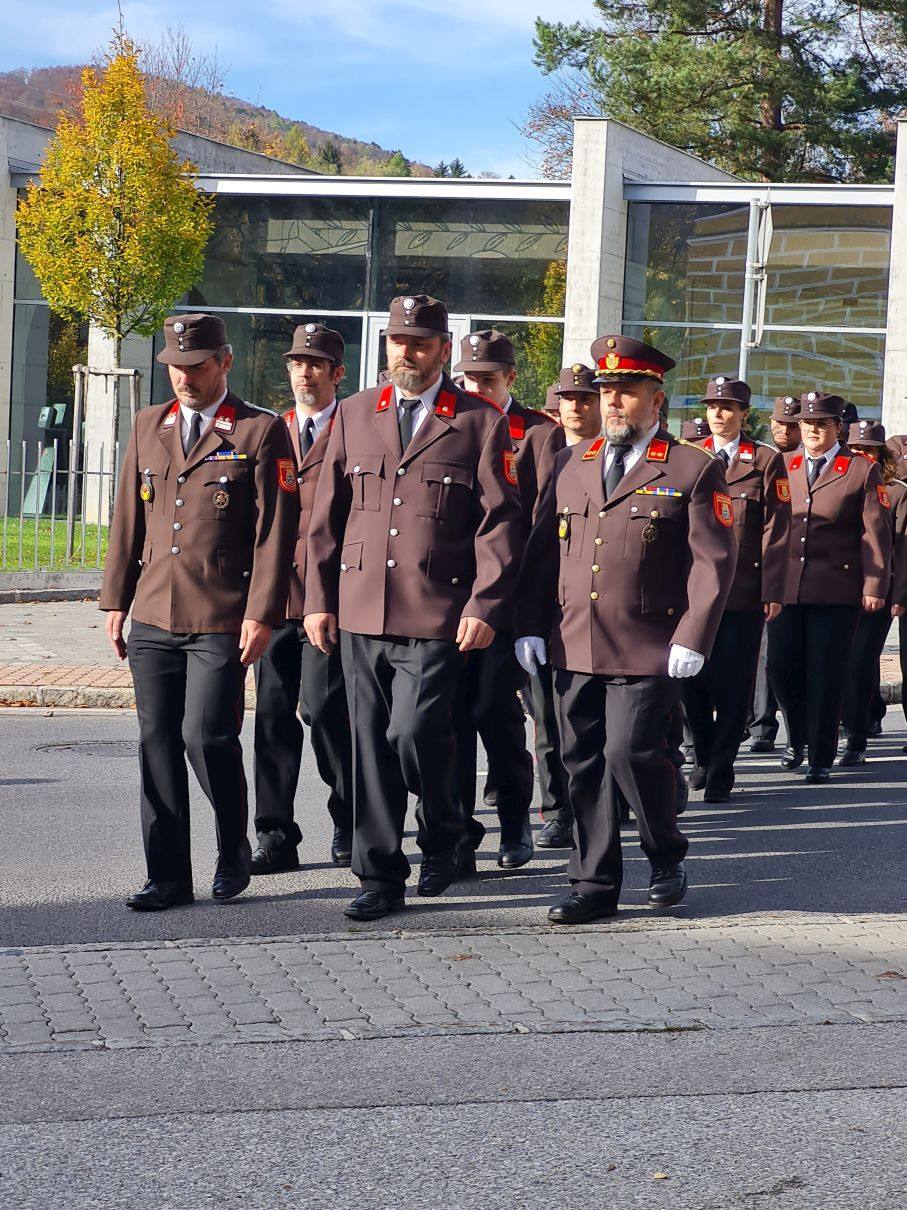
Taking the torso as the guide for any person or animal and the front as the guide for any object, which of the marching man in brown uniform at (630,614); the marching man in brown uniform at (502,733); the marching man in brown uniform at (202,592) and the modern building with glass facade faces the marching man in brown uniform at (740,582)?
the modern building with glass facade

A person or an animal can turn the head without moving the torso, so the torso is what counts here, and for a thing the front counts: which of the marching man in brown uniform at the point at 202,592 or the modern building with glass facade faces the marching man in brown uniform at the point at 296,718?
the modern building with glass facade

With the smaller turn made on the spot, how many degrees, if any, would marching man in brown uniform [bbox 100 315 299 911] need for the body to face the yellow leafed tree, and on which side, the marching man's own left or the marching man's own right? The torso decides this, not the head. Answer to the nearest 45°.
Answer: approximately 135° to the marching man's own right

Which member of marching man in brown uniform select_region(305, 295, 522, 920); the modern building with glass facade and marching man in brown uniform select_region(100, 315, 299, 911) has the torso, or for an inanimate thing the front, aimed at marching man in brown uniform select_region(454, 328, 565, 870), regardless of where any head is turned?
the modern building with glass facade

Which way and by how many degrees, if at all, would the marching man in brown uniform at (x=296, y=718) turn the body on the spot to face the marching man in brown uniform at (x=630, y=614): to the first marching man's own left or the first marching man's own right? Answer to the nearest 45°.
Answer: approximately 90° to the first marching man's own left

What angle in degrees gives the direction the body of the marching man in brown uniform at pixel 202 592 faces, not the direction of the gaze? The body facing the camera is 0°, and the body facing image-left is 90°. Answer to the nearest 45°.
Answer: approximately 45°
